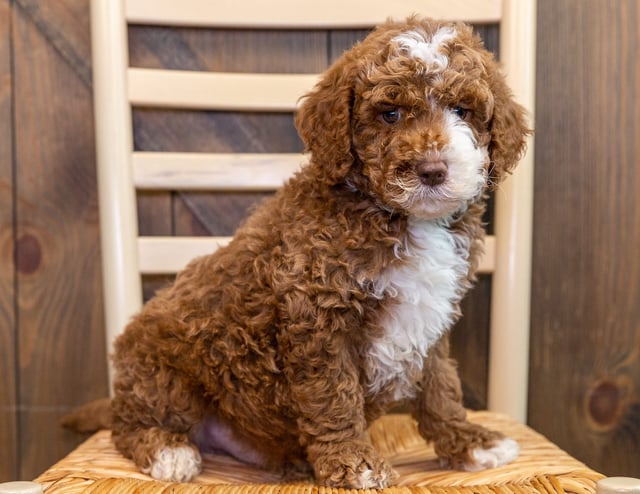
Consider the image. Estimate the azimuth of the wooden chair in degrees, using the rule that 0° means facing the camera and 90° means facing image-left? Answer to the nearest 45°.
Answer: approximately 0°

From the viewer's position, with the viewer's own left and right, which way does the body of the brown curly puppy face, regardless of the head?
facing the viewer and to the right of the viewer
